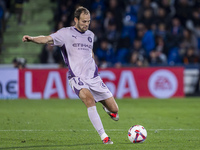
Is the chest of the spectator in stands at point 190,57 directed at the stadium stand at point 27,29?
no

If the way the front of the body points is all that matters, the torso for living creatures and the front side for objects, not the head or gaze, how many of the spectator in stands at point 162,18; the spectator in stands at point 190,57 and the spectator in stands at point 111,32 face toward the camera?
3

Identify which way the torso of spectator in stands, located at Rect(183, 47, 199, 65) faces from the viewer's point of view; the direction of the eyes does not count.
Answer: toward the camera

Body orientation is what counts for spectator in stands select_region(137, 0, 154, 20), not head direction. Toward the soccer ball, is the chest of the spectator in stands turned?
yes

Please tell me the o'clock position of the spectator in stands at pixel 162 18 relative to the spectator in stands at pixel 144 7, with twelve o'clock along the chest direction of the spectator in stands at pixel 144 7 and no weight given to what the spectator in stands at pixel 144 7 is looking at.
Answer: the spectator in stands at pixel 162 18 is roughly at 10 o'clock from the spectator in stands at pixel 144 7.

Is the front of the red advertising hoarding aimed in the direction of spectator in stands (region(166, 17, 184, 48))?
no

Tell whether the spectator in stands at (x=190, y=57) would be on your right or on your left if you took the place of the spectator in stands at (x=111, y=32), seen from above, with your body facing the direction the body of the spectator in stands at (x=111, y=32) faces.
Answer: on your left

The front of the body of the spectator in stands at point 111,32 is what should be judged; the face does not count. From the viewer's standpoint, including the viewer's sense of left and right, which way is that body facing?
facing the viewer

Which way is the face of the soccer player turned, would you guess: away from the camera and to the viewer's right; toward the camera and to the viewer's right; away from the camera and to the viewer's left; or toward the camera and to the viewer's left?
toward the camera and to the viewer's right

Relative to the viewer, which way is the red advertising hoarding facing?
toward the camera

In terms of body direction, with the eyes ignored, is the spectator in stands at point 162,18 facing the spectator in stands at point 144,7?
no

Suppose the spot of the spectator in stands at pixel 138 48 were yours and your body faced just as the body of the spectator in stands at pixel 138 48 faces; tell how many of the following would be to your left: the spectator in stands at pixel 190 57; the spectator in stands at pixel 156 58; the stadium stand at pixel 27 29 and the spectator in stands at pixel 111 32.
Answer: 2

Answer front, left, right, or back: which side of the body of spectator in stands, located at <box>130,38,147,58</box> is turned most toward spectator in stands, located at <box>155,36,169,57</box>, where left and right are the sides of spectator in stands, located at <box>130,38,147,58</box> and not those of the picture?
left

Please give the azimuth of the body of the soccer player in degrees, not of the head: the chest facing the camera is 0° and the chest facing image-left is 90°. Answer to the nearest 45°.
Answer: approximately 315°
